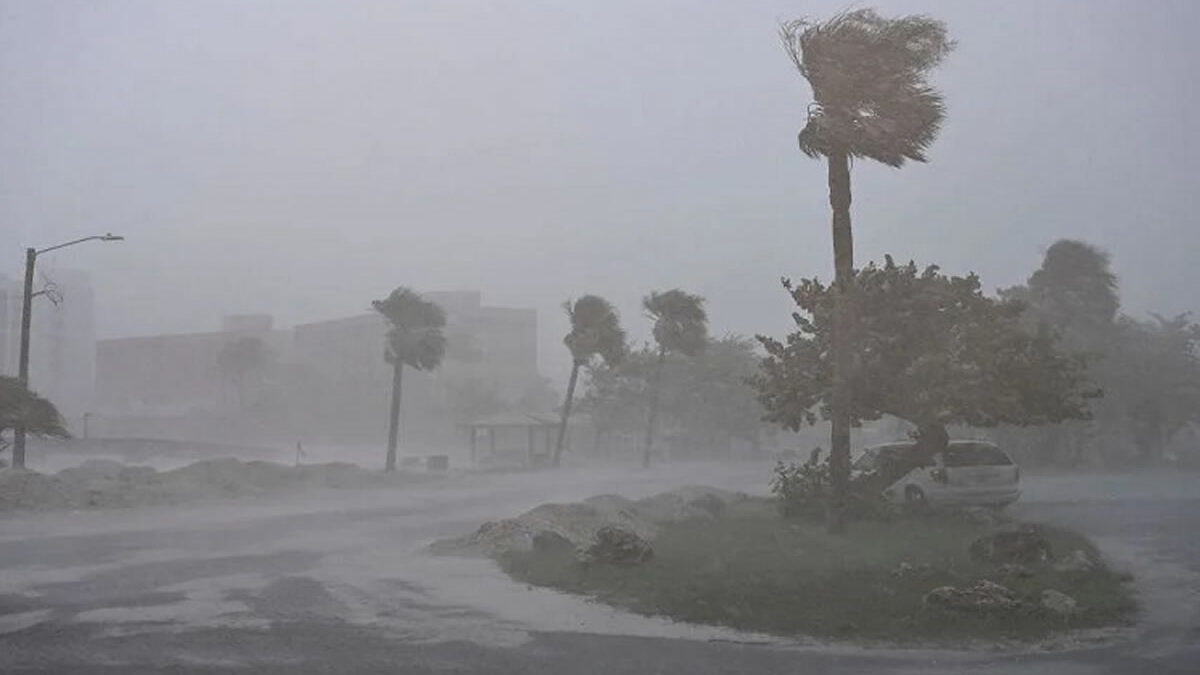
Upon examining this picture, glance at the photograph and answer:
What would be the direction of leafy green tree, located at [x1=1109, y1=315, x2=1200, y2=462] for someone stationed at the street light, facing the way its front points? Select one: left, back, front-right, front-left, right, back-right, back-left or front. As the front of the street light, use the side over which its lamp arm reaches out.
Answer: front

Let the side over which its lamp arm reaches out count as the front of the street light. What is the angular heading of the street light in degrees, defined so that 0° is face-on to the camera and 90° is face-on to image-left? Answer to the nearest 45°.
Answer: approximately 270°

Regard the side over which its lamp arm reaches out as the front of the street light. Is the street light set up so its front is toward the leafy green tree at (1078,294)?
yes

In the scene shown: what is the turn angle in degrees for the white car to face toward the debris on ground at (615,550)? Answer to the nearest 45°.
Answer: approximately 45° to its left

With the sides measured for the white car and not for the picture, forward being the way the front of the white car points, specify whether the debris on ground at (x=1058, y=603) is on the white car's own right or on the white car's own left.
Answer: on the white car's own left

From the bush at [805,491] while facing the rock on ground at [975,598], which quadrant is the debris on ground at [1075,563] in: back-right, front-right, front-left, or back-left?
front-left

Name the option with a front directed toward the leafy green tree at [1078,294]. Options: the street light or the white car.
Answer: the street light

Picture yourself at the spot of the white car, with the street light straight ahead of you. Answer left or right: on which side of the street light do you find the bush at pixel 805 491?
left

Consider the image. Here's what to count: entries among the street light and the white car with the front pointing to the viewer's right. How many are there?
1

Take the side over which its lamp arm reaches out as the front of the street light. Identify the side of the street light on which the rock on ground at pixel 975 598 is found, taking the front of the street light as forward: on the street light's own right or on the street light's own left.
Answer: on the street light's own right

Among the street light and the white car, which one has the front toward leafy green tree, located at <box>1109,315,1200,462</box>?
the street light

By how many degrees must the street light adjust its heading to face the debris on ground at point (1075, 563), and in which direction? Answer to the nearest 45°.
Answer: approximately 45° to its right

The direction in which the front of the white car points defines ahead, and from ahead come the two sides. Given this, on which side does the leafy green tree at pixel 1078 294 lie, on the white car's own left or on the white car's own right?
on the white car's own right

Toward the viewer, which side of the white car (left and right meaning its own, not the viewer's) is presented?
left

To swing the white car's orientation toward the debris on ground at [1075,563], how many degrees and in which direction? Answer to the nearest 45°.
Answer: approximately 90° to its left
